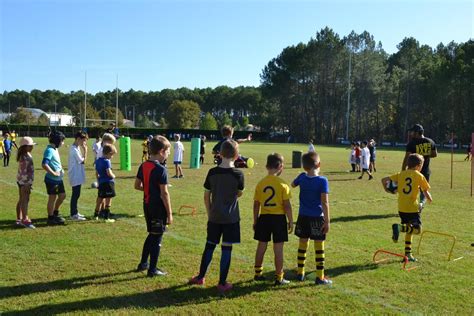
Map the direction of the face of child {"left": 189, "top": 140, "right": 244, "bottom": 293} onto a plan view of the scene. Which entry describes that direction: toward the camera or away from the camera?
away from the camera

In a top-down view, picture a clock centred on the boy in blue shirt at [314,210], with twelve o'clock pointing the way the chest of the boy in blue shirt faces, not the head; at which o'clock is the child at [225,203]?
The child is roughly at 8 o'clock from the boy in blue shirt.

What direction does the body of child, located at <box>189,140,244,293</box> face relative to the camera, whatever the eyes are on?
away from the camera

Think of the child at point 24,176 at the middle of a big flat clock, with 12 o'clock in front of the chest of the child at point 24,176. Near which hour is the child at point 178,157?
the child at point 178,157 is roughly at 10 o'clock from the child at point 24,176.

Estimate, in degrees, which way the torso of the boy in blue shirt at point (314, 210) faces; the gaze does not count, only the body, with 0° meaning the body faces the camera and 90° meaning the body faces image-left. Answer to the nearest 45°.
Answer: approximately 180°

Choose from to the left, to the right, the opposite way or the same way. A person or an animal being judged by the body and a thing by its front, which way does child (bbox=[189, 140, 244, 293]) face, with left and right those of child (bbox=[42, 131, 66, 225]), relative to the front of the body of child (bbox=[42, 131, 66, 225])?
to the left

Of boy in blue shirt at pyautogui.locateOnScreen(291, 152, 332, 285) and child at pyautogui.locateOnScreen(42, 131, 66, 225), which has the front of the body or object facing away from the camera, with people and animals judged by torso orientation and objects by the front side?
the boy in blue shirt

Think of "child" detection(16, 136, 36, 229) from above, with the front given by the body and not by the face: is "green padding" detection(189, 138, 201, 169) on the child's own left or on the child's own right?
on the child's own left

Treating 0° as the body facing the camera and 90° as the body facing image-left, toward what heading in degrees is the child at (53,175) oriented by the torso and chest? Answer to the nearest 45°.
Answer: approximately 270°
